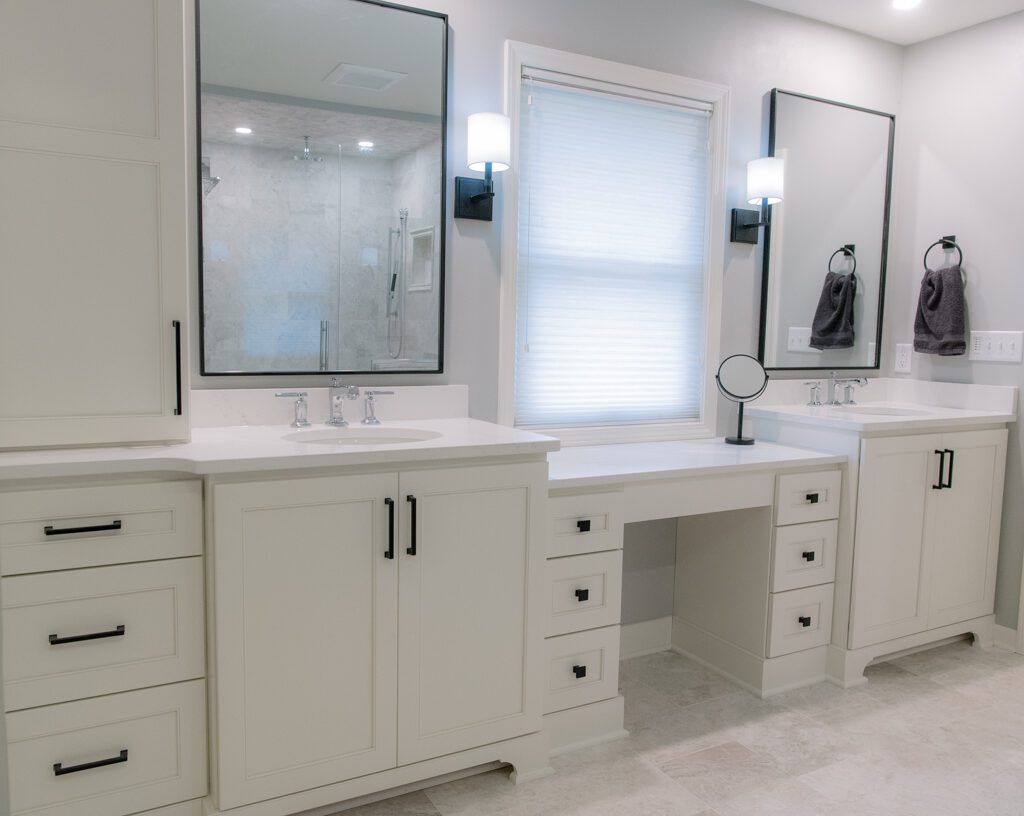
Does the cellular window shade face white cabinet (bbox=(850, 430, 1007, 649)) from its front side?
no

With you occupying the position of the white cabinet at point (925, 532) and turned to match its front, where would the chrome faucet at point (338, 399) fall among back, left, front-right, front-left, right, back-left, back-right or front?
right

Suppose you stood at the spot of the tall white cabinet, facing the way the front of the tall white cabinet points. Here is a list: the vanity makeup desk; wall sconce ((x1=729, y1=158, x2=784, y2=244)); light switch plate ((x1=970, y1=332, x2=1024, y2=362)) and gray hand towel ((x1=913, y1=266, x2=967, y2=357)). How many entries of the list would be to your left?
4

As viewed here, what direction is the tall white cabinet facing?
toward the camera

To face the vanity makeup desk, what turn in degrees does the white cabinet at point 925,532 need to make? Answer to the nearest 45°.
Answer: approximately 90° to its right

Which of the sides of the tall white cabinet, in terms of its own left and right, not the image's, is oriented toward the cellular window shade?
left

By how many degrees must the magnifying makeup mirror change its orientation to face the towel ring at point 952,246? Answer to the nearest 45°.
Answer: approximately 135° to its left

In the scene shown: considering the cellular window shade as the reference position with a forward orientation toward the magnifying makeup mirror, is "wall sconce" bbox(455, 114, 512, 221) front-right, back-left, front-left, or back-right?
back-right

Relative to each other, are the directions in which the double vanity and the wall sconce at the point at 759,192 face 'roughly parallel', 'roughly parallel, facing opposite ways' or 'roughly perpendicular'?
roughly parallel

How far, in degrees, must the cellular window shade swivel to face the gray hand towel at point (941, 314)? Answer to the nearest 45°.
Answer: approximately 90° to its left

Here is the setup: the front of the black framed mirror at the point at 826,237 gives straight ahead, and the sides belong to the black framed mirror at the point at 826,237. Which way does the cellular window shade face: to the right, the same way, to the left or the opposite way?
the same way

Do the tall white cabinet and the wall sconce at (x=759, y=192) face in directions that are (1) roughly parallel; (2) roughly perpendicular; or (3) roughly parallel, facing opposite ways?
roughly parallel

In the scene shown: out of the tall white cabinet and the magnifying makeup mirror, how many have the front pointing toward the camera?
2

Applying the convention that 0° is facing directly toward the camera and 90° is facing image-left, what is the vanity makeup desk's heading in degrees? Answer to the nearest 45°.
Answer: approximately 315°

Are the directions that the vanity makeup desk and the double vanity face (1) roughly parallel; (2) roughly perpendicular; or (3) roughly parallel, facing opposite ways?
roughly parallel
